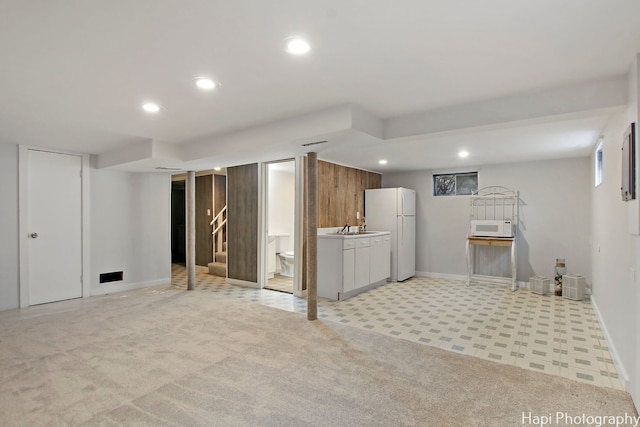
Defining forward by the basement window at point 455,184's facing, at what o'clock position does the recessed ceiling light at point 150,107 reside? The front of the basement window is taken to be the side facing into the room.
The recessed ceiling light is roughly at 1 o'clock from the basement window.

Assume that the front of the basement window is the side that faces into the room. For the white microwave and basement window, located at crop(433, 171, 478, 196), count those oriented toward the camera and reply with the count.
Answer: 2

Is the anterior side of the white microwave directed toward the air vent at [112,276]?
no

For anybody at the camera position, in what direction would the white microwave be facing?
facing the viewer

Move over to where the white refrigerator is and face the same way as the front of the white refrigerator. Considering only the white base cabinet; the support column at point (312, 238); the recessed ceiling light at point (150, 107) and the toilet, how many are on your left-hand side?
0

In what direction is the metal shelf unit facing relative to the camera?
toward the camera

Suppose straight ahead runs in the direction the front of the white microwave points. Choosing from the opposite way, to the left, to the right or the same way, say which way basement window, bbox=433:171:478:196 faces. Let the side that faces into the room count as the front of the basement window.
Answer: the same way

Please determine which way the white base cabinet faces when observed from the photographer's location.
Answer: facing the viewer and to the right of the viewer

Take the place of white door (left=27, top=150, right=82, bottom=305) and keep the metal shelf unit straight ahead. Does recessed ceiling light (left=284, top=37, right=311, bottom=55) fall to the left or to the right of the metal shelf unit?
right

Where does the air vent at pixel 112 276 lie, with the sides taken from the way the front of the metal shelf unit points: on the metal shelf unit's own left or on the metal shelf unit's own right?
on the metal shelf unit's own right

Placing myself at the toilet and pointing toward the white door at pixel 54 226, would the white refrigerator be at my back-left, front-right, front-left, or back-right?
back-left

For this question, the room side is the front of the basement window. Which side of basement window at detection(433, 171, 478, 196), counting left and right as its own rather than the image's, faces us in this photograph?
front

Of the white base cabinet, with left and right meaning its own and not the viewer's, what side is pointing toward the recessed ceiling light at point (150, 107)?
right
